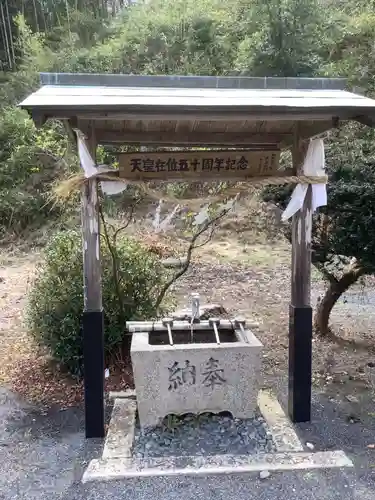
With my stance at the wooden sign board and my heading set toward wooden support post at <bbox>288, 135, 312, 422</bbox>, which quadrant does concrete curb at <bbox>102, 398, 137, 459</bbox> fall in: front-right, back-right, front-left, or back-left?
back-right

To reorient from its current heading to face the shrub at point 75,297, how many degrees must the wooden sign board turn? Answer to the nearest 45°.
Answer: approximately 135° to its right

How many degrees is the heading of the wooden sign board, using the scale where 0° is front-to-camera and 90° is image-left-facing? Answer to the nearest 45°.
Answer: approximately 0°
